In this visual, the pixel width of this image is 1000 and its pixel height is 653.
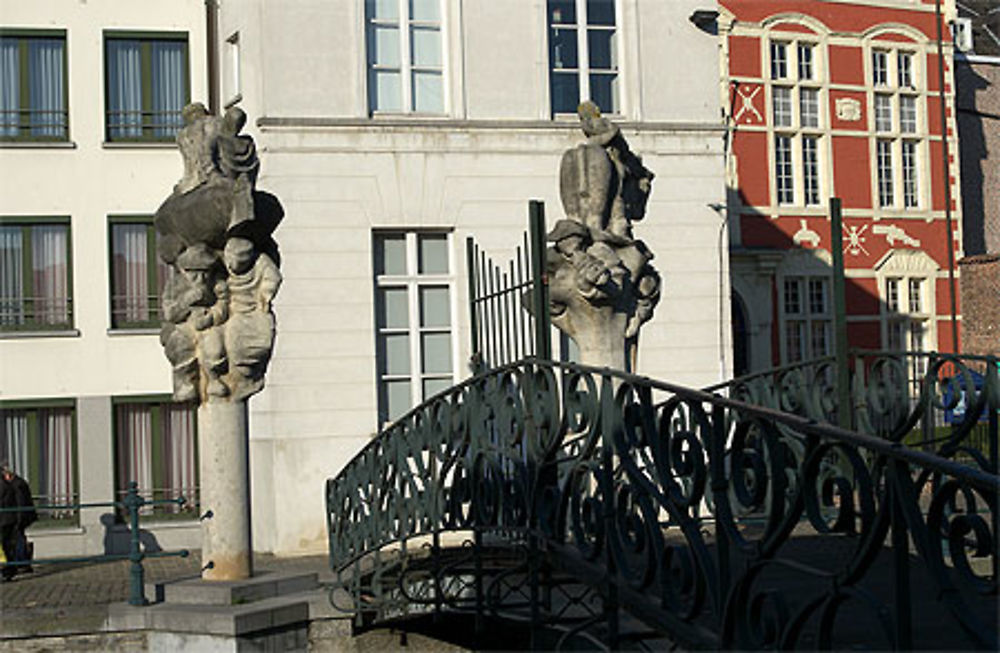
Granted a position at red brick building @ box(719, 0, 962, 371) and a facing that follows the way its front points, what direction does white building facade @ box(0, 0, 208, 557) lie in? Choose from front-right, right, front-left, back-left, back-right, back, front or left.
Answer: front-right

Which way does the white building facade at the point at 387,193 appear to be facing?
toward the camera

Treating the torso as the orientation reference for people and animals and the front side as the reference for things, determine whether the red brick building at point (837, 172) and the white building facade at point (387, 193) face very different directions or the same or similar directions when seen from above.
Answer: same or similar directions

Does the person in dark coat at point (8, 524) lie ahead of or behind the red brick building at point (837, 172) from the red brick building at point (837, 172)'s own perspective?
ahead

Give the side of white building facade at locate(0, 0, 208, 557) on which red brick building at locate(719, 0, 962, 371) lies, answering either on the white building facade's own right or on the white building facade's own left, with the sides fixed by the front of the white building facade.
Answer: on the white building facade's own left

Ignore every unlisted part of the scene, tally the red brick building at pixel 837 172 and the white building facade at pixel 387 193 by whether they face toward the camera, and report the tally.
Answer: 2

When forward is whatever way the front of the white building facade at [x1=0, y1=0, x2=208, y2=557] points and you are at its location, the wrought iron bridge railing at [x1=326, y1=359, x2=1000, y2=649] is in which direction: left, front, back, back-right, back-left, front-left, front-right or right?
front

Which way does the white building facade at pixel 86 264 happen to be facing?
toward the camera

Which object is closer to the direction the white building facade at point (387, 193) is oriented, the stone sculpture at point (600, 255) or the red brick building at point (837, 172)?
the stone sculpture

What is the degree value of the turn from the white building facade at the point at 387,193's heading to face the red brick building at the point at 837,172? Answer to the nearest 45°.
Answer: approximately 135° to its left

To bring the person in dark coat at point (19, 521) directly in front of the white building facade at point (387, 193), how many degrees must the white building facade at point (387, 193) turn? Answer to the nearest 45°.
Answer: approximately 90° to its right
